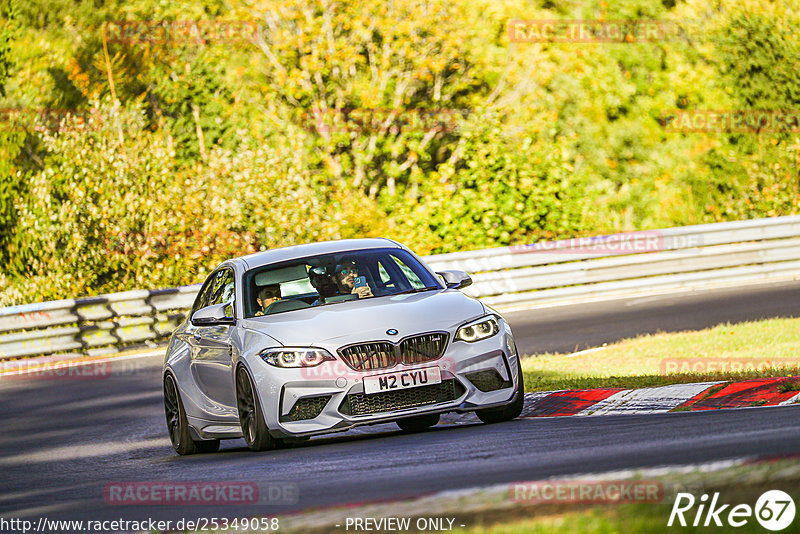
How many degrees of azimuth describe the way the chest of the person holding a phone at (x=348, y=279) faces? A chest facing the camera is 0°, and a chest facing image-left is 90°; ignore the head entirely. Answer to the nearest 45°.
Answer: approximately 315°

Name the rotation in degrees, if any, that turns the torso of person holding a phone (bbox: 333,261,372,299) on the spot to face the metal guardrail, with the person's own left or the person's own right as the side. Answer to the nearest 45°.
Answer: approximately 135° to the person's own left

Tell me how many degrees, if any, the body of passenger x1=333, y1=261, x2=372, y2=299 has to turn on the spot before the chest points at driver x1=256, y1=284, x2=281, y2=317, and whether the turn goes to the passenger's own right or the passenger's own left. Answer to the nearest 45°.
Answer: approximately 135° to the passenger's own right
